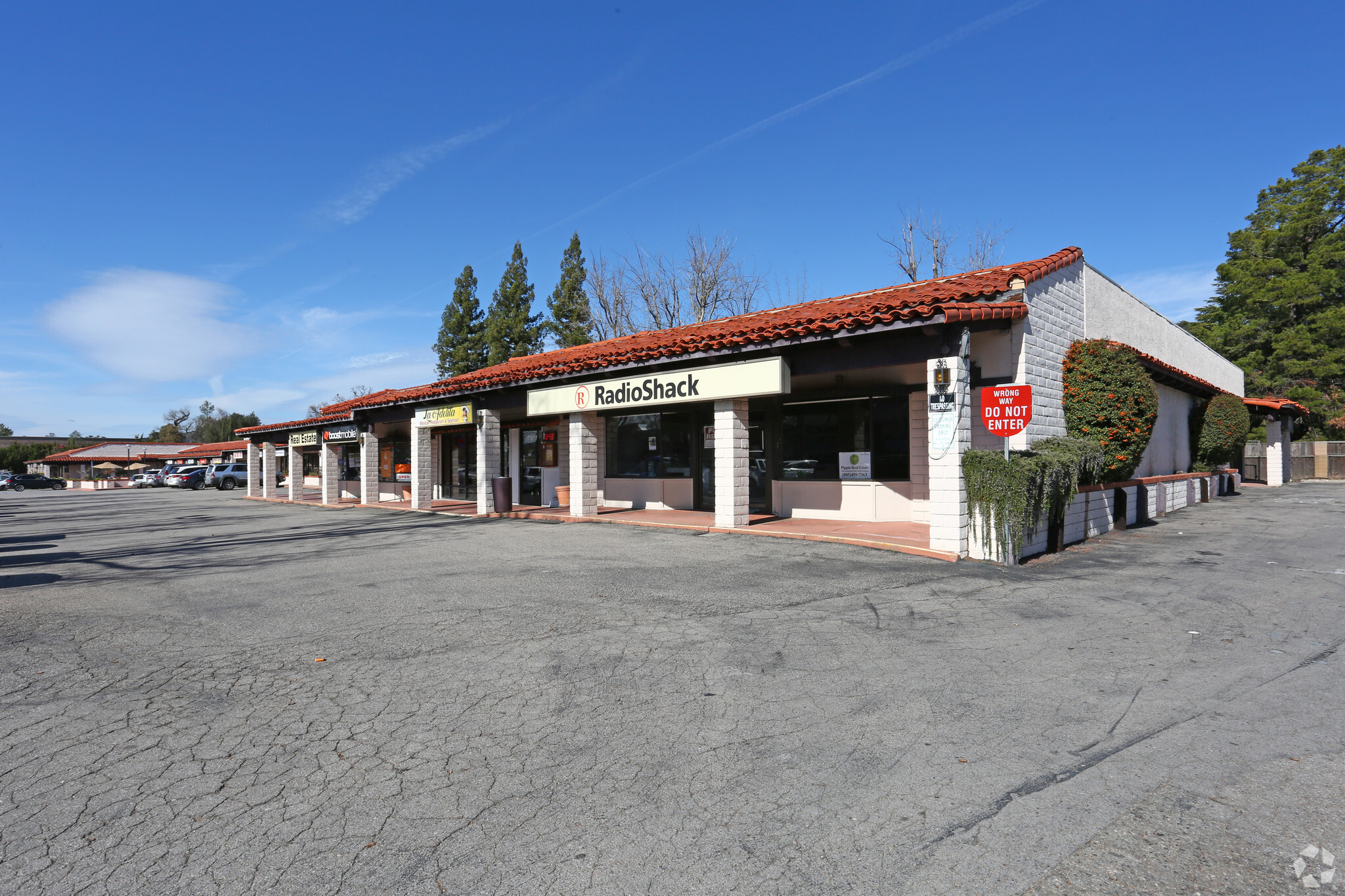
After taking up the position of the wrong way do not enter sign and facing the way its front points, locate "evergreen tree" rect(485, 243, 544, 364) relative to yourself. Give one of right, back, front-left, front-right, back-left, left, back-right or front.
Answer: back-right

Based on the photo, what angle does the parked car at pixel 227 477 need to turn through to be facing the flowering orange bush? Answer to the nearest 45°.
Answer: approximately 90° to its right

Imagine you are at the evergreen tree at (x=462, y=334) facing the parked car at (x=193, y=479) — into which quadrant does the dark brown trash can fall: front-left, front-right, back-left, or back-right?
back-left

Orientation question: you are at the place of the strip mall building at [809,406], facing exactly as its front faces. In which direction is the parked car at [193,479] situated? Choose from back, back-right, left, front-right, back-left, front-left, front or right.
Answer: right

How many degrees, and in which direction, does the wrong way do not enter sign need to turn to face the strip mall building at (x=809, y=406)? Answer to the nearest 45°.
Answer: approximately 135° to its right

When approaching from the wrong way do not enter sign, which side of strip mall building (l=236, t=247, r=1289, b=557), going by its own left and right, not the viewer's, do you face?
left

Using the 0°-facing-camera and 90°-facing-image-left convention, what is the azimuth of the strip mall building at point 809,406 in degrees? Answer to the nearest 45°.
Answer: approximately 45°

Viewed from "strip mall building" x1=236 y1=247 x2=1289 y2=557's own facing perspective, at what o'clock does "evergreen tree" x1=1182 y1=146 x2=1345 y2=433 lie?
The evergreen tree is roughly at 6 o'clock from the strip mall building.

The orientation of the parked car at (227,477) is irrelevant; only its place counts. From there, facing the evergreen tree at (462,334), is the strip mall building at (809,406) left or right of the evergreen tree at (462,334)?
right

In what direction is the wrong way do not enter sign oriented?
toward the camera
